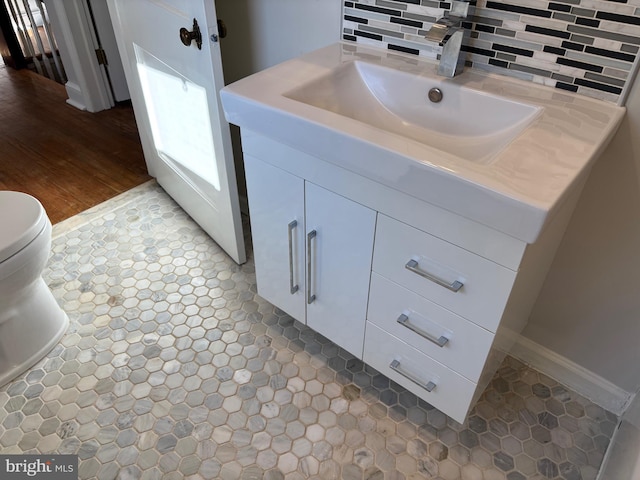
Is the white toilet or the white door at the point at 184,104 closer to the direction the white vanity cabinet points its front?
the white toilet

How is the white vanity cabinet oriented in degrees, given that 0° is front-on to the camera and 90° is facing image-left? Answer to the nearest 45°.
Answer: approximately 45°

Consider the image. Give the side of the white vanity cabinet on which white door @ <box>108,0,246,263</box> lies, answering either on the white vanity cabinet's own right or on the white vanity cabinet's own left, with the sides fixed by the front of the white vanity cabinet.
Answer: on the white vanity cabinet's own right

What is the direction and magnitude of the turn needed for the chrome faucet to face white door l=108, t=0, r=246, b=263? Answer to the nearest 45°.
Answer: approximately 45° to its right

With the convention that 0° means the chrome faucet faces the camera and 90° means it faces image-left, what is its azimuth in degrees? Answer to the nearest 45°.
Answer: approximately 45°
